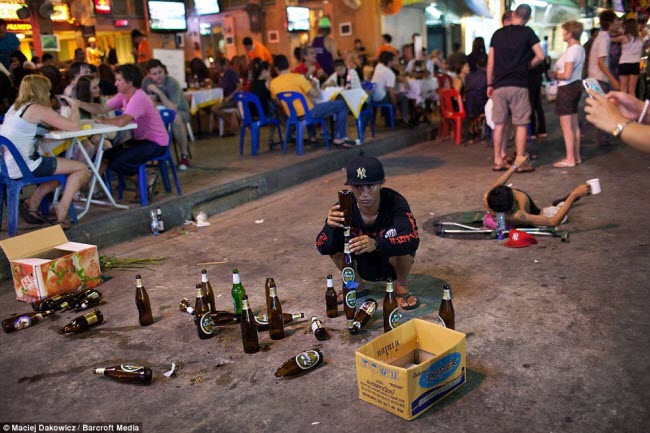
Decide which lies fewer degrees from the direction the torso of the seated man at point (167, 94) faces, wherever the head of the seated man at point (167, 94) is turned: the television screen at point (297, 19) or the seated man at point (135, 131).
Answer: the seated man

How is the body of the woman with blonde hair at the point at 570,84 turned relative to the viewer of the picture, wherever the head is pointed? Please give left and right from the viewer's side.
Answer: facing to the left of the viewer

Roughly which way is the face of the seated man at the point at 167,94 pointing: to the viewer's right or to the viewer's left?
to the viewer's left

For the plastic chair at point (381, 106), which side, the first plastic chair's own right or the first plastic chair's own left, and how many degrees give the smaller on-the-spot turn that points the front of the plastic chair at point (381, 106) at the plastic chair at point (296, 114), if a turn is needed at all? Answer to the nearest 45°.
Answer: approximately 135° to the first plastic chair's own right

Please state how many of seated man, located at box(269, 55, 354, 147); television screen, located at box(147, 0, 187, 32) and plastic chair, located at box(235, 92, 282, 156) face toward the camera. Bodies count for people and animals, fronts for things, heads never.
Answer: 1

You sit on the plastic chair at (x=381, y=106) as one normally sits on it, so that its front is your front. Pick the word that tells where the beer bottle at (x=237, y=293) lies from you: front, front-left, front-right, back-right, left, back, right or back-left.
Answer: right

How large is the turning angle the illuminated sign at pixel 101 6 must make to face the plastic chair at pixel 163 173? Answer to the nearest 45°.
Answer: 0° — it already faces it

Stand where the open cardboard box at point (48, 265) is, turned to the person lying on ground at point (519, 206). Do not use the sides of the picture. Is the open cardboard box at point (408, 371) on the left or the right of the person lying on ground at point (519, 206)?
right
